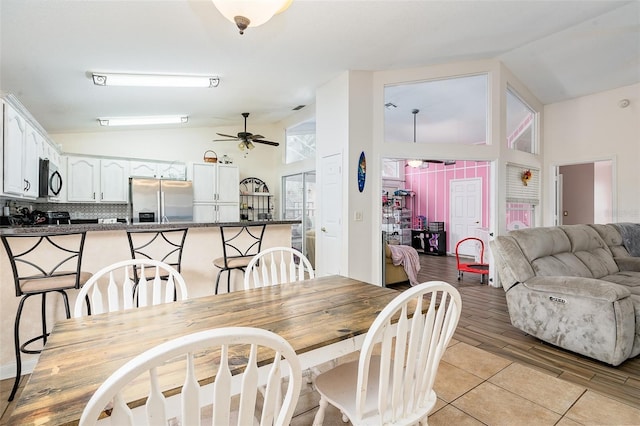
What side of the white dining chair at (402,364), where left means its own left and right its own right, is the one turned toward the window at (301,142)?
front

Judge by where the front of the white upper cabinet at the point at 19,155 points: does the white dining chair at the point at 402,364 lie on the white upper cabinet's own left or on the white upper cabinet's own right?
on the white upper cabinet's own right

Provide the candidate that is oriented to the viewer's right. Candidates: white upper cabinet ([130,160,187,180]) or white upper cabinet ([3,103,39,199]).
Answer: white upper cabinet ([3,103,39,199])

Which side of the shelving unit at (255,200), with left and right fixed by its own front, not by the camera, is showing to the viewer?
front

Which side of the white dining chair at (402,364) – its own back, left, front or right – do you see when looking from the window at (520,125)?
right

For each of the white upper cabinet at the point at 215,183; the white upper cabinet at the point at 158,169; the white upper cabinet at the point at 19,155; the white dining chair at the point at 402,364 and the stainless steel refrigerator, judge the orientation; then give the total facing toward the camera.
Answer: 3

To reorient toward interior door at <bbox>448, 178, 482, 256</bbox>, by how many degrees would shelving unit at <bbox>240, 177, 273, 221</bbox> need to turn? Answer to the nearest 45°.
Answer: approximately 90° to its left

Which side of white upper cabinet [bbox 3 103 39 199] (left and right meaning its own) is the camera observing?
right

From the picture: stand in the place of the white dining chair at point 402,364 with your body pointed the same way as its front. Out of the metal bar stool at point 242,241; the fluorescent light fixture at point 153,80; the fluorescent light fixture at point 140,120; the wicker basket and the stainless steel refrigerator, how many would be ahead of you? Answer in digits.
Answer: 5
